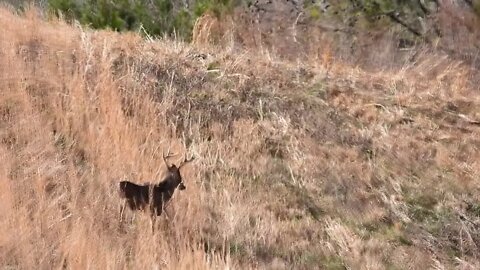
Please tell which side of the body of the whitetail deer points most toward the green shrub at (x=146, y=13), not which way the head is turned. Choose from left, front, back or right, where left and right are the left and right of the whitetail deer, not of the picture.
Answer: left

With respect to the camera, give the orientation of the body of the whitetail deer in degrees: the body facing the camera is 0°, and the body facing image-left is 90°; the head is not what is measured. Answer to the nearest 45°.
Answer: approximately 270°
